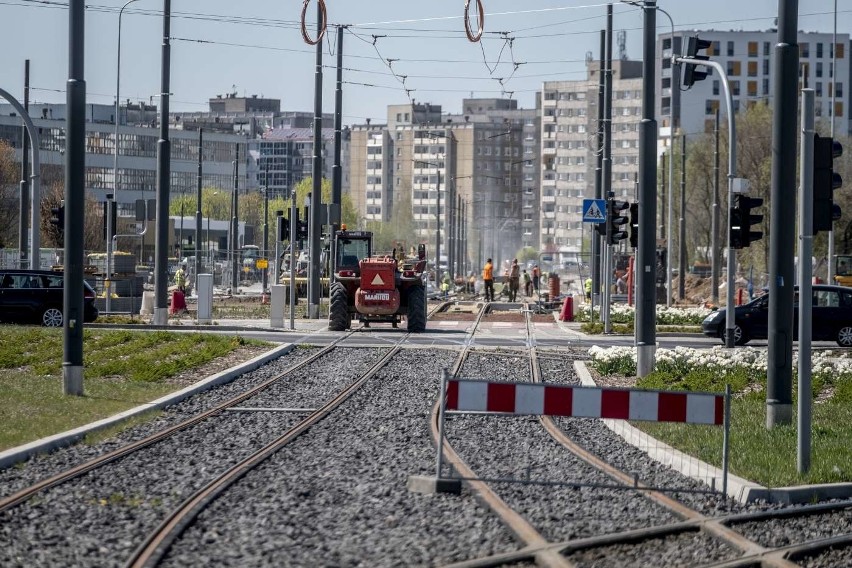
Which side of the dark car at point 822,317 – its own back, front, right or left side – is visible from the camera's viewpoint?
left

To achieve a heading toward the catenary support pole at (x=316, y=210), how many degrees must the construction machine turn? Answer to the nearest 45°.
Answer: approximately 45° to its left

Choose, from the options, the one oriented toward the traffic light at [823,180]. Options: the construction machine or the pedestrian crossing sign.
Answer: the pedestrian crossing sign

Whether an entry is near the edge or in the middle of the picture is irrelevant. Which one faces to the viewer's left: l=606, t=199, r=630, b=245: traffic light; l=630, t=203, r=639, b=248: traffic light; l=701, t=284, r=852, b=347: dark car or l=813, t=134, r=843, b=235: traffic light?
the dark car

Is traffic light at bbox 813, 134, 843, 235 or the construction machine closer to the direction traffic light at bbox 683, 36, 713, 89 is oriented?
the traffic light

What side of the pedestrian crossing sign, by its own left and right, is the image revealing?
front

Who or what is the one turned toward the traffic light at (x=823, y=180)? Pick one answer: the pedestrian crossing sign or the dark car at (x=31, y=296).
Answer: the pedestrian crossing sign

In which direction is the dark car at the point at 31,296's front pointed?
to the viewer's left
